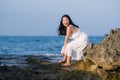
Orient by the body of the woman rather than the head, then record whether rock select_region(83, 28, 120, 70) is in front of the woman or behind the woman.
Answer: behind
